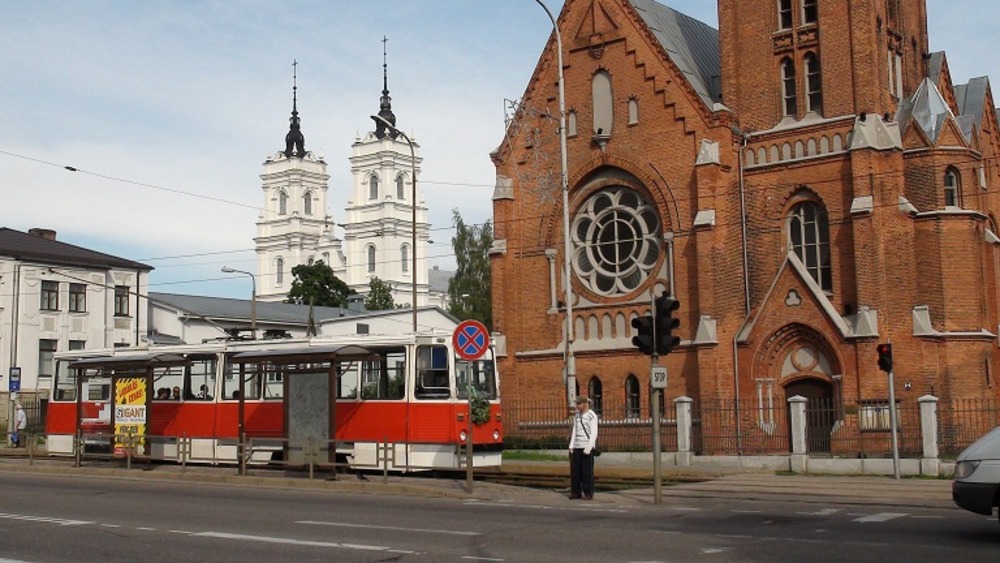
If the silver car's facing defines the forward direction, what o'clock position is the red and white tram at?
The red and white tram is roughly at 1 o'clock from the silver car.

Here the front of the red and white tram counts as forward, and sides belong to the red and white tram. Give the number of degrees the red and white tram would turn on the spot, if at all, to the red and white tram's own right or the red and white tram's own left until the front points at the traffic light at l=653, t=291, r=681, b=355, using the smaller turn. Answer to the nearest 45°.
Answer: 0° — it already faces it

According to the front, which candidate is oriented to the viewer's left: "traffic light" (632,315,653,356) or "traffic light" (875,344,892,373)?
"traffic light" (632,315,653,356)

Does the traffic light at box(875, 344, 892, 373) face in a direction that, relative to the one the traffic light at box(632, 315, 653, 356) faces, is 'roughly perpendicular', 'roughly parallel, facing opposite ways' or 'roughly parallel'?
roughly perpendicular

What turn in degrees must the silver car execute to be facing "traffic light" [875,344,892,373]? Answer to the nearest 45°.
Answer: approximately 90° to its right

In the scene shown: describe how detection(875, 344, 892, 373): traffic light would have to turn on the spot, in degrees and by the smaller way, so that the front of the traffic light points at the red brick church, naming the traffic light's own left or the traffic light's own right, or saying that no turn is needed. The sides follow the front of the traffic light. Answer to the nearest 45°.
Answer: approximately 180°

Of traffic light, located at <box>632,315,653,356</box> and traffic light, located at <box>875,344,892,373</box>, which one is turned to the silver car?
traffic light, located at <box>875,344,892,373</box>

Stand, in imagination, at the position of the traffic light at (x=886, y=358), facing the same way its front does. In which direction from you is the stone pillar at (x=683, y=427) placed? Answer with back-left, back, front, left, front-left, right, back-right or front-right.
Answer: back-right

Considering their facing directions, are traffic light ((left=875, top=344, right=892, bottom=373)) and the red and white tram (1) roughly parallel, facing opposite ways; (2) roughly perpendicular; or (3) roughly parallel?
roughly perpendicular

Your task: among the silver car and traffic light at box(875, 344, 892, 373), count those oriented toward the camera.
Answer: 1

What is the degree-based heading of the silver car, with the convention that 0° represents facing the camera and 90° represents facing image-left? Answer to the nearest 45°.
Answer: approximately 90°

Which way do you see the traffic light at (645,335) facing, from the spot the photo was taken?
facing to the left of the viewer
